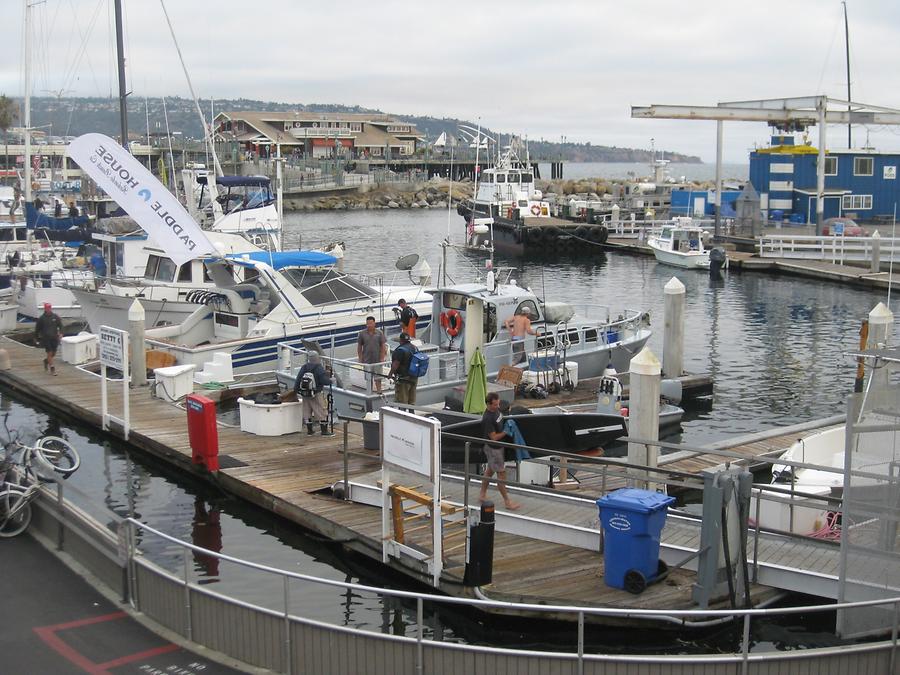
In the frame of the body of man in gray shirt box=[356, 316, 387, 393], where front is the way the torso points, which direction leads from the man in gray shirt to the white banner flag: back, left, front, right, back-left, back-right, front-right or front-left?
back-right

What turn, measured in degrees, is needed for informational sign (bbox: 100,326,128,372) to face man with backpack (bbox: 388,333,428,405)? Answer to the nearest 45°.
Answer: approximately 90° to its left

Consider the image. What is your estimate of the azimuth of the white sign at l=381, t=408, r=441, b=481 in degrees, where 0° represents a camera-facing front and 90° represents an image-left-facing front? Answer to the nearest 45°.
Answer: approximately 45°

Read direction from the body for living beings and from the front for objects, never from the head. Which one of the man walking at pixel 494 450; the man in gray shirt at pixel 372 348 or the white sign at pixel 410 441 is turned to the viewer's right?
the man walking

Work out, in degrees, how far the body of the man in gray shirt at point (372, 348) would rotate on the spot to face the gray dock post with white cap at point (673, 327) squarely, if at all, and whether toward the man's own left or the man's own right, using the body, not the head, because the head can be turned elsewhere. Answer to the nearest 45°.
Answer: approximately 135° to the man's own left

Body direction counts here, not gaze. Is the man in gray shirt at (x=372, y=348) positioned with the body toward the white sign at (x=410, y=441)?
yes

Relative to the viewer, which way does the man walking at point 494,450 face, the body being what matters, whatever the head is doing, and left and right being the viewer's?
facing to the right of the viewer

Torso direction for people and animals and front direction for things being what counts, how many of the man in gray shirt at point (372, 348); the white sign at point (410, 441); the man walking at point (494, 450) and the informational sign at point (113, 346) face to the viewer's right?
1

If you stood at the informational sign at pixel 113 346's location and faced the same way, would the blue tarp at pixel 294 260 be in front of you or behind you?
behind

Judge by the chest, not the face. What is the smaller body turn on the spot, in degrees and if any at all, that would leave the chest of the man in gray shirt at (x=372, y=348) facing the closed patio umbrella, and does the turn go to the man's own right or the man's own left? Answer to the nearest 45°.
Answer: approximately 45° to the man's own left
